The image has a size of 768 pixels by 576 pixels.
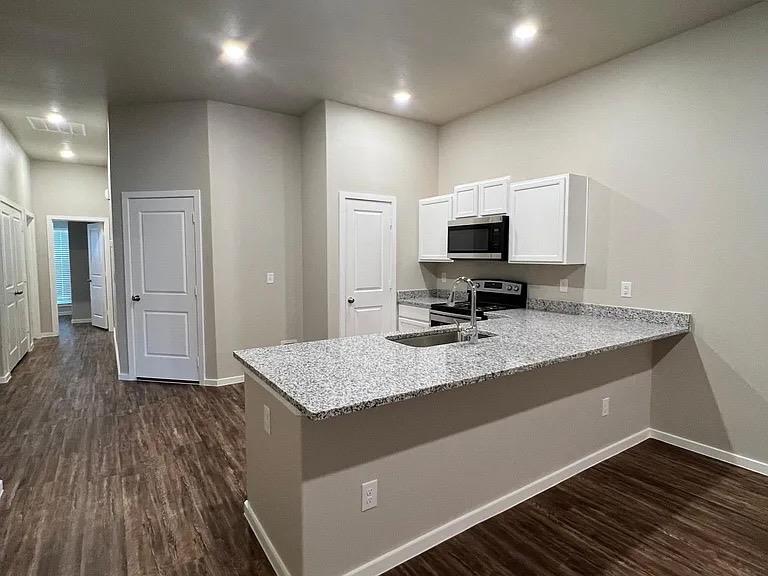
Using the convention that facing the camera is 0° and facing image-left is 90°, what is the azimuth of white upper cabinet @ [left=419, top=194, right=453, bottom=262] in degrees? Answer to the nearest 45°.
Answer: approximately 45°

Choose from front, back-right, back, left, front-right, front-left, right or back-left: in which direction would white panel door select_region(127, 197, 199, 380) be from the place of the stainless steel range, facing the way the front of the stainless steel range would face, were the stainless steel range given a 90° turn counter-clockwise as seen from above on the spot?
back-right

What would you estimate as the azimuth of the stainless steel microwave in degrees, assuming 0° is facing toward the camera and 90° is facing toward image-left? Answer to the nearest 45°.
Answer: approximately 45°

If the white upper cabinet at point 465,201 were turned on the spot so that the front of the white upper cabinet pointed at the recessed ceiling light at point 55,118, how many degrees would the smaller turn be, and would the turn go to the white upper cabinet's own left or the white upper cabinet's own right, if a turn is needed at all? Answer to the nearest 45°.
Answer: approximately 45° to the white upper cabinet's own right

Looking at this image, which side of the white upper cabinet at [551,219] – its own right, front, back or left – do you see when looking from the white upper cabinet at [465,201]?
right

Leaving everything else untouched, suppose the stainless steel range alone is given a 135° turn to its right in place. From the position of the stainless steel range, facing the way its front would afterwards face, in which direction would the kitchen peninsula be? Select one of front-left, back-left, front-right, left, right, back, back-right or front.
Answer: back

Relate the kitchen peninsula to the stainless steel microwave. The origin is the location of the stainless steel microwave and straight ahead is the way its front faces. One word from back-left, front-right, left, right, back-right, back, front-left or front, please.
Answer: front-left
